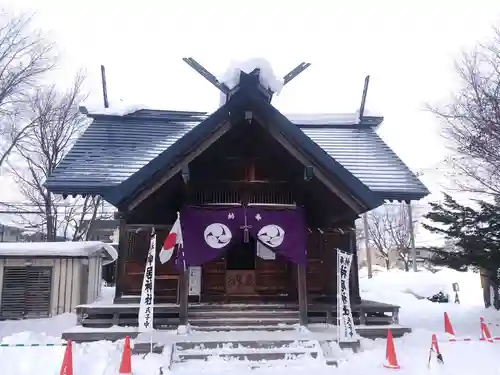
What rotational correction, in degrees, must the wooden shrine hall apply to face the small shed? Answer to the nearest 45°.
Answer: approximately 135° to its right

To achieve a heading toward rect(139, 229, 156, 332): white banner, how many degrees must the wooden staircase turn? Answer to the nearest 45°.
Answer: approximately 45° to its right

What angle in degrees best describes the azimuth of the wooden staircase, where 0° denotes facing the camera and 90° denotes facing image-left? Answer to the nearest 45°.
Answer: approximately 0°

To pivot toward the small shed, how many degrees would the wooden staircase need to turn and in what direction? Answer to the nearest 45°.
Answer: approximately 135° to its right

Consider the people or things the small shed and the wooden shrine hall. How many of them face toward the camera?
2

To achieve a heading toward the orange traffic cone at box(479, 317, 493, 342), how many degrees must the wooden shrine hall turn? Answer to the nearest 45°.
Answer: approximately 90° to its left
